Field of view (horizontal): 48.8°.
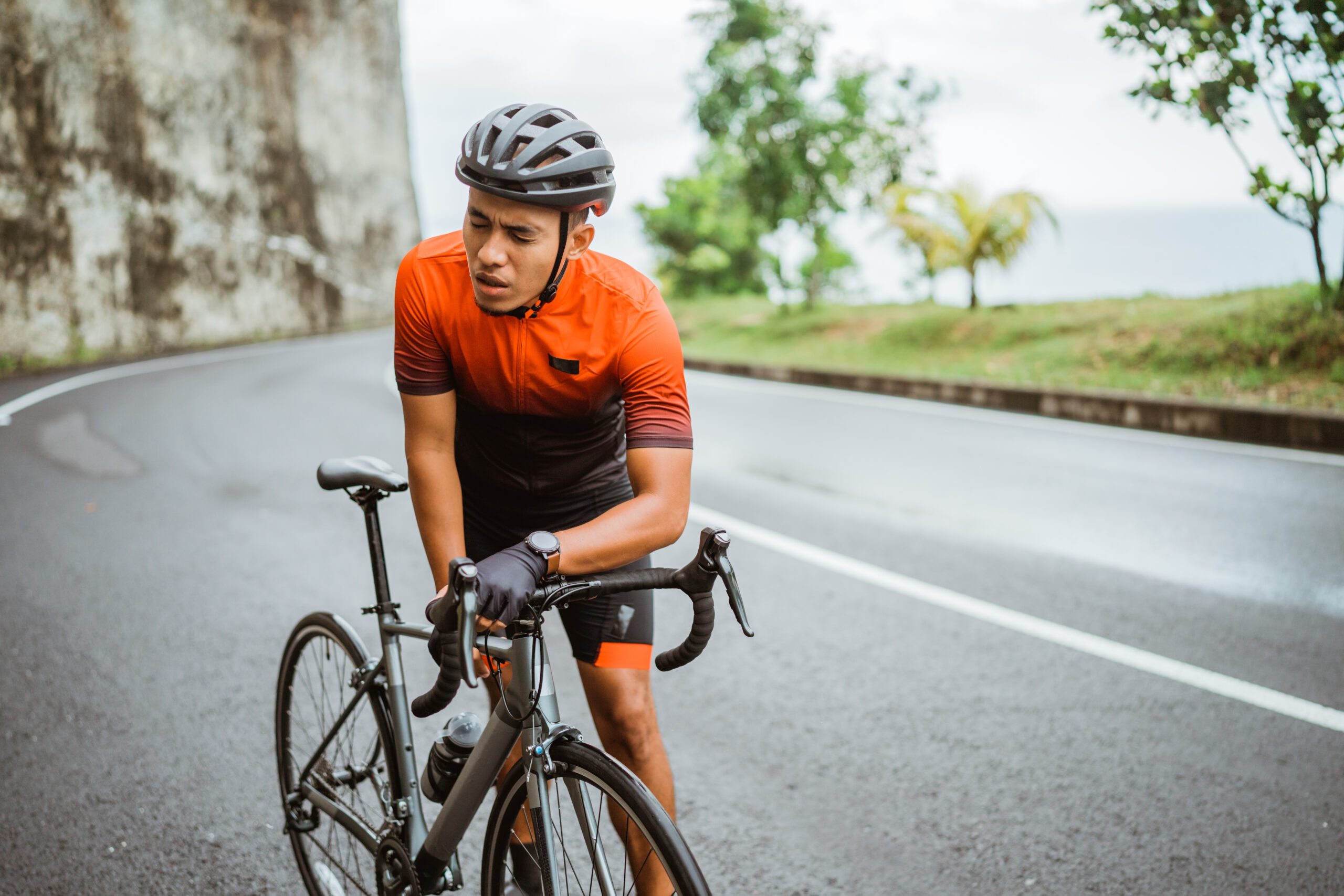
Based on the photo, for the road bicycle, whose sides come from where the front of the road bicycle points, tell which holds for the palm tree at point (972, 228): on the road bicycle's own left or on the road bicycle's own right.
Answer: on the road bicycle's own left

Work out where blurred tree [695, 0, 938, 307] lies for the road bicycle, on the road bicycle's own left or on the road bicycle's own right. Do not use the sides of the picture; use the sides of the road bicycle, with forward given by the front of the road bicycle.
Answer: on the road bicycle's own left

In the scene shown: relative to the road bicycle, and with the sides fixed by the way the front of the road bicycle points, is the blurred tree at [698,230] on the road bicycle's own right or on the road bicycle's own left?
on the road bicycle's own left

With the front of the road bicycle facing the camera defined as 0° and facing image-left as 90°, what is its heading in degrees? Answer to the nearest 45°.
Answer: approximately 315°

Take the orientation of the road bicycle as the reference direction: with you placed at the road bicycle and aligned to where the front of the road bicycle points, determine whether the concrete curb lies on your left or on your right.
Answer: on your left

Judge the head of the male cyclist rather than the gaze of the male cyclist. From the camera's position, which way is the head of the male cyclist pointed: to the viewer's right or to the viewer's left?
to the viewer's left
